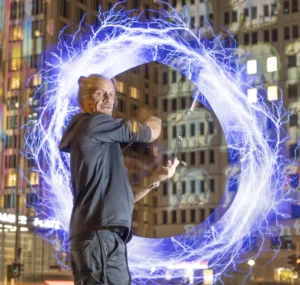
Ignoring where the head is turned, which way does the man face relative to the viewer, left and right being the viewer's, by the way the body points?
facing to the right of the viewer
